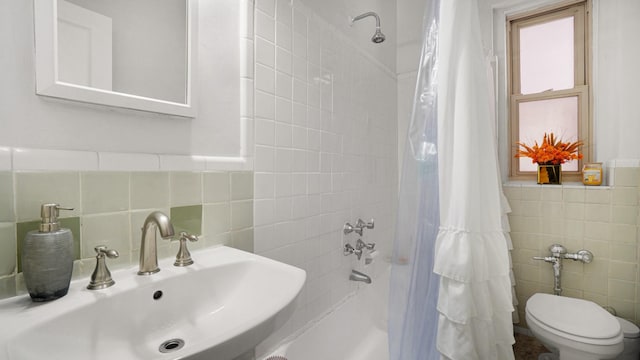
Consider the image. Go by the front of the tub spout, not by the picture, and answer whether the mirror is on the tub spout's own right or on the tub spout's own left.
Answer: on the tub spout's own right

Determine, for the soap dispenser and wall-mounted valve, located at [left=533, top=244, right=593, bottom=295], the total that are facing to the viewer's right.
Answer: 1

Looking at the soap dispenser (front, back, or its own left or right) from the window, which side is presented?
front

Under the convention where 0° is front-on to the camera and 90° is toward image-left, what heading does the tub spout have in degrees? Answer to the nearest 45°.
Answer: approximately 315°

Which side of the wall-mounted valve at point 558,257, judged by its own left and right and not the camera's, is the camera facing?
front

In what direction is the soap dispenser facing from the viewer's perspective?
to the viewer's right
